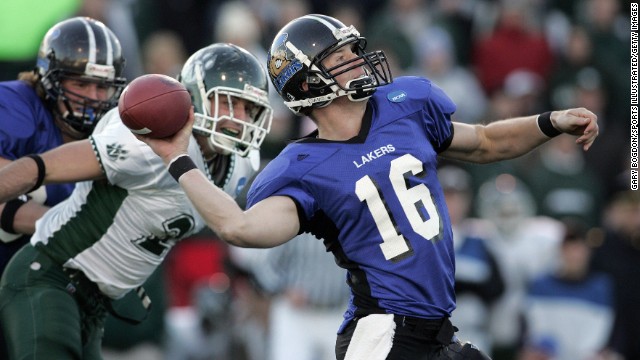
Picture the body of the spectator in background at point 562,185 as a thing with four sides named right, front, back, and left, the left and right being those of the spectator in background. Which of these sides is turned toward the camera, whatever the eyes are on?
front

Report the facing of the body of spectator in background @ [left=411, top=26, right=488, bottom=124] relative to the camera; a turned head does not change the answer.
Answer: toward the camera

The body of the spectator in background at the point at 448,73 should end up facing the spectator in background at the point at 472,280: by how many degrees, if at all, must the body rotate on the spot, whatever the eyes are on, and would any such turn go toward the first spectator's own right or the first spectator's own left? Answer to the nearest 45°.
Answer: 0° — they already face them

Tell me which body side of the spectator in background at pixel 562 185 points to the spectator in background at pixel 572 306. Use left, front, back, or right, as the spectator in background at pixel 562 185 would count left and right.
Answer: front

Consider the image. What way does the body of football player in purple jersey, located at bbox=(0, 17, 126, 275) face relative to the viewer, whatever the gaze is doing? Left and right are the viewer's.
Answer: facing the viewer and to the right of the viewer

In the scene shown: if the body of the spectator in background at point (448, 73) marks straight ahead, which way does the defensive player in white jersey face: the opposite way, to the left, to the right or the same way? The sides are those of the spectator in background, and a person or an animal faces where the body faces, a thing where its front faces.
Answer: to the left

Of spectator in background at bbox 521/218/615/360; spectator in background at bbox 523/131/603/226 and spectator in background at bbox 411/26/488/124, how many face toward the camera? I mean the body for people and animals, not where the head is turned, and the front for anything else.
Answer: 3

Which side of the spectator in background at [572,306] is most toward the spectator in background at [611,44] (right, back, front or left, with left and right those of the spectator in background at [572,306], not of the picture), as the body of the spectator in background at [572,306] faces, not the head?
back

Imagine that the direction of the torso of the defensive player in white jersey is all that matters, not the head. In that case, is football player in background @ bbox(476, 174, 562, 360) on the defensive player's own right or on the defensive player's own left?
on the defensive player's own left

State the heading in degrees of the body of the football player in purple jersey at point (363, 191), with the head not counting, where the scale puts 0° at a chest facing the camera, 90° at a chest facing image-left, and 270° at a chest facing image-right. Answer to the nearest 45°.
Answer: approximately 315°

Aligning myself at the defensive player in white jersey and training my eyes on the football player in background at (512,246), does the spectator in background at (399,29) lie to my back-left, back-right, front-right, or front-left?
front-left
